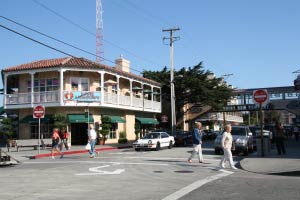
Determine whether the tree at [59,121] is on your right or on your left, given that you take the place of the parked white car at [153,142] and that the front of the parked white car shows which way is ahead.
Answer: on your right

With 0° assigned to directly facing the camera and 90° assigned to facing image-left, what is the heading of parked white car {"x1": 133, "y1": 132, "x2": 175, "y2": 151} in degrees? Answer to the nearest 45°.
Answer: approximately 45°

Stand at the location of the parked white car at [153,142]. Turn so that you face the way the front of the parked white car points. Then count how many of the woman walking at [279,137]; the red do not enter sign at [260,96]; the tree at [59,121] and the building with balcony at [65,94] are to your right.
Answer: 2

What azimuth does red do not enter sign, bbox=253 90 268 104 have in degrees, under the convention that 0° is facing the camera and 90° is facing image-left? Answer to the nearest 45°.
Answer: approximately 0°

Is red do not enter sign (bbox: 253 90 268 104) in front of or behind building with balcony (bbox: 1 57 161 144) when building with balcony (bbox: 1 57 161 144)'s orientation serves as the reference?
in front

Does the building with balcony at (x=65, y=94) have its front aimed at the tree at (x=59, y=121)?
yes

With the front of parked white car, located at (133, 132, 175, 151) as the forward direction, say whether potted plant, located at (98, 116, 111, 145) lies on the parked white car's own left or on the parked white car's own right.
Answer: on the parked white car's own right

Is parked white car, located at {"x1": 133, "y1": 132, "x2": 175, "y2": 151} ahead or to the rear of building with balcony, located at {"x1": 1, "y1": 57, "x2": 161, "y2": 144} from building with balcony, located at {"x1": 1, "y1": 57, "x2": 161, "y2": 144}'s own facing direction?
ahead

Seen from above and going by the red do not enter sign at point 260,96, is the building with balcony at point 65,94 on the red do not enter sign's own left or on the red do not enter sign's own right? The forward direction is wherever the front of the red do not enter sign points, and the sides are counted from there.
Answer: on the red do not enter sign's own right

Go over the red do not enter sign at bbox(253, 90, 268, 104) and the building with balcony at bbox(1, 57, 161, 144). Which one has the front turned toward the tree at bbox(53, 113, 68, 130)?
the building with balcony

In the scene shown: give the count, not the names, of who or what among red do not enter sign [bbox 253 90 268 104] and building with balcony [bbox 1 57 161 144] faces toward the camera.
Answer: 2

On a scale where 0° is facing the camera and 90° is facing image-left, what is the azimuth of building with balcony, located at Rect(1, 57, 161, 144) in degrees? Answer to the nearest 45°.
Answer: approximately 0°

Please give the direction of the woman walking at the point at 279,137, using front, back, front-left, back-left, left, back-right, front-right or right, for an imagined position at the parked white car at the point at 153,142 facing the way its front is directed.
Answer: left
